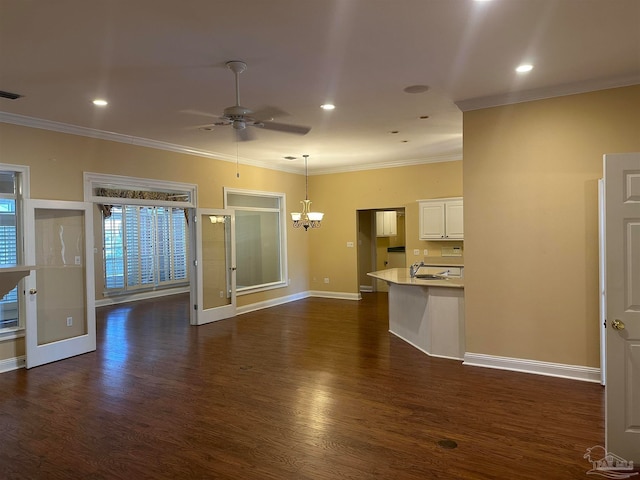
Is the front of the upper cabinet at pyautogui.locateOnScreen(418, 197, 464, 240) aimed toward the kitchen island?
yes

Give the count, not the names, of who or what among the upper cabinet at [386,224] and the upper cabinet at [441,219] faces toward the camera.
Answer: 2

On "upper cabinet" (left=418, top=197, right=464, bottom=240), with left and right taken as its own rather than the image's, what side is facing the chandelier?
right

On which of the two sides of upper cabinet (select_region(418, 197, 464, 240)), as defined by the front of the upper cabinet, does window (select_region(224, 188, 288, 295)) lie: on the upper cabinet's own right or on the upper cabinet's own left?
on the upper cabinet's own right

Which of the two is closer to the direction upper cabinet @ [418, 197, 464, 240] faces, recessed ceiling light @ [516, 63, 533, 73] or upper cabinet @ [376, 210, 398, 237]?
the recessed ceiling light

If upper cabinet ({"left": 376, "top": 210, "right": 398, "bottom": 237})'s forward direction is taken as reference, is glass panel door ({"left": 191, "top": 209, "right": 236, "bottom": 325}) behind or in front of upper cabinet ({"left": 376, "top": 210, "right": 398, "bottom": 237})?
in front

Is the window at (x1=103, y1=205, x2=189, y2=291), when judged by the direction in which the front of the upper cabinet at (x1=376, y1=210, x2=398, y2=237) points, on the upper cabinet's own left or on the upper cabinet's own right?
on the upper cabinet's own right

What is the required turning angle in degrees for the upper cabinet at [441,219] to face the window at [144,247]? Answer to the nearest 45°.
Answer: approximately 90° to its right

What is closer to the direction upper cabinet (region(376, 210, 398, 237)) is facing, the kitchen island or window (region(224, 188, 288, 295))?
the kitchen island

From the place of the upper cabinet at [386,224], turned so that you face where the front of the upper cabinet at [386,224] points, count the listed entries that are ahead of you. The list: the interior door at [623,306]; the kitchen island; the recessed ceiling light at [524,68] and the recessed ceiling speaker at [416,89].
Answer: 4

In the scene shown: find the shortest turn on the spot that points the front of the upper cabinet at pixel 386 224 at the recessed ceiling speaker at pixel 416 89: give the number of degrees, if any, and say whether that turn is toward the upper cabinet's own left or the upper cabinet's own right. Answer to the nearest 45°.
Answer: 0° — it already faces it

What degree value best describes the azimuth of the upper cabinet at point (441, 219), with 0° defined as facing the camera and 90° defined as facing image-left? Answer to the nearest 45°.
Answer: approximately 0°

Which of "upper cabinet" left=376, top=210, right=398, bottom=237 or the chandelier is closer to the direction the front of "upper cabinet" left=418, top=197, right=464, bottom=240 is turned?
the chandelier
